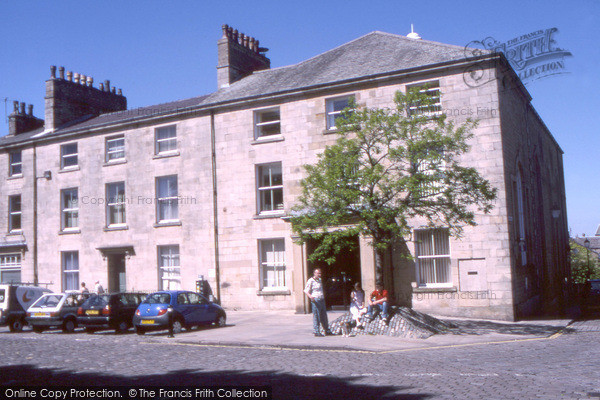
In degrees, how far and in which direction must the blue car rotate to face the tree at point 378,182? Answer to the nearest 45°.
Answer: approximately 90° to its right

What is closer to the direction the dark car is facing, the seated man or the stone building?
the stone building
